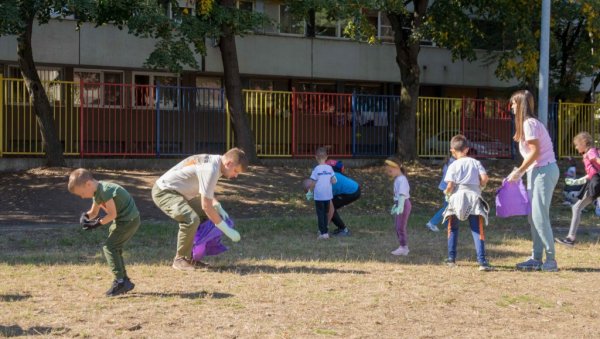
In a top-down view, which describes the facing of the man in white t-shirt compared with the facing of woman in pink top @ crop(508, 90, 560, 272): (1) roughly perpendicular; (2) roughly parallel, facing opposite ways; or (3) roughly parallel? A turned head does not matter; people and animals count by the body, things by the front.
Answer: roughly parallel, facing opposite ways

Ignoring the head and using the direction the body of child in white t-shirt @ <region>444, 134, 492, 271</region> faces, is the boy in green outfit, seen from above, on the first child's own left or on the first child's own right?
on the first child's own left

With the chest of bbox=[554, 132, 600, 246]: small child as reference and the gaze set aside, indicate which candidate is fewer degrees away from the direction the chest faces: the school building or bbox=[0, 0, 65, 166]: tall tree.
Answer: the tall tree

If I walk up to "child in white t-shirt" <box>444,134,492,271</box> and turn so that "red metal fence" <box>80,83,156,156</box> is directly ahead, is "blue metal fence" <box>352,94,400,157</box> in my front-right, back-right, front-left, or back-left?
front-right

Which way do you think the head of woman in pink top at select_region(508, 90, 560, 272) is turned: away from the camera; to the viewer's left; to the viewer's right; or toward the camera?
to the viewer's left

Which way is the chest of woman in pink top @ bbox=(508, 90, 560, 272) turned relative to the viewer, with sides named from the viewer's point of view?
facing to the left of the viewer

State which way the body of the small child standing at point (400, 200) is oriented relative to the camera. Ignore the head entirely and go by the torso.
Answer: to the viewer's left

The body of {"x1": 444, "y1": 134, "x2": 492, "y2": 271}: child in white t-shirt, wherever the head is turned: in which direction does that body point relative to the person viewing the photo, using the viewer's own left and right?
facing away from the viewer

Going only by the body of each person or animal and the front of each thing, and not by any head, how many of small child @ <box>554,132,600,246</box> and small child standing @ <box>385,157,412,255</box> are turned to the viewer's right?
0

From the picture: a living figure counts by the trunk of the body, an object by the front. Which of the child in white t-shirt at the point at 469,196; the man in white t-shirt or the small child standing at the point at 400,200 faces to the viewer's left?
the small child standing

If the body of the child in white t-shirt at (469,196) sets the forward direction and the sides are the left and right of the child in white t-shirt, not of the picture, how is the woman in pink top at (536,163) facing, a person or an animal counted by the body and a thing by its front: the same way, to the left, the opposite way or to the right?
to the left

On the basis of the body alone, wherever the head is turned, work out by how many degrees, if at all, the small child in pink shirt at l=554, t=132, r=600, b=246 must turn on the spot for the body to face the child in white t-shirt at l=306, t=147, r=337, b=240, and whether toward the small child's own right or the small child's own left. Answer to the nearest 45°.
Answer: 0° — they already face them

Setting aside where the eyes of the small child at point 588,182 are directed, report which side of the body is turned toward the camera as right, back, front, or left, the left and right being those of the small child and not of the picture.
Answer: left

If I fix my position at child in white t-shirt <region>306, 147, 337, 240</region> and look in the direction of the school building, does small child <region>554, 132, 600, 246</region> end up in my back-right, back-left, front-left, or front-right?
back-right
